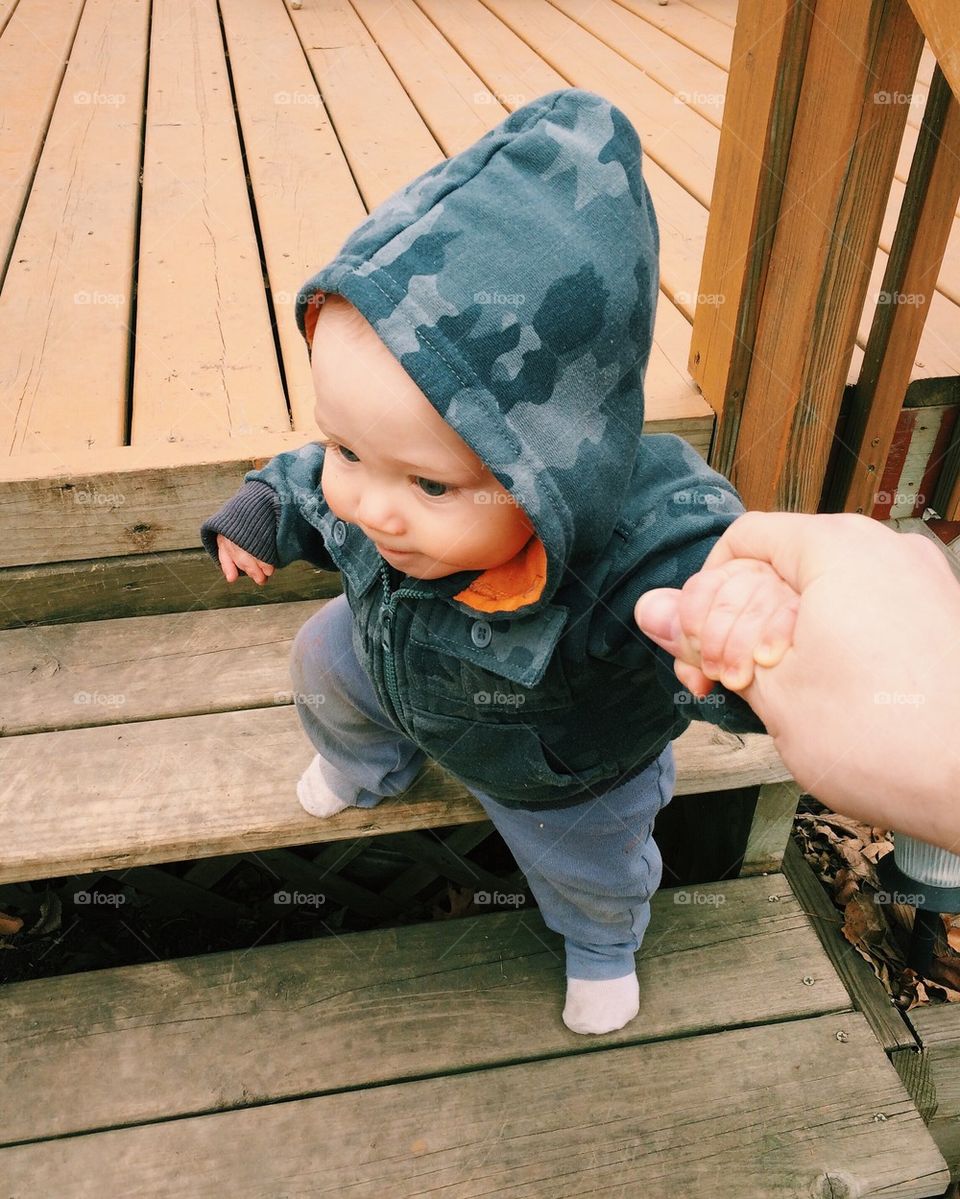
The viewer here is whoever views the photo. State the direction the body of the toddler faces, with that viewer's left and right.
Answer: facing the viewer and to the left of the viewer

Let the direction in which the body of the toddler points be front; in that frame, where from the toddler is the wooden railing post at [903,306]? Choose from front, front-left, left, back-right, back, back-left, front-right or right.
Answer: back

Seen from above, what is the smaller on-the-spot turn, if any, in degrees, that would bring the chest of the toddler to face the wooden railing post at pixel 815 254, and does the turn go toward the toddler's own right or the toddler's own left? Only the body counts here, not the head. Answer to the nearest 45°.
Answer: approximately 180°

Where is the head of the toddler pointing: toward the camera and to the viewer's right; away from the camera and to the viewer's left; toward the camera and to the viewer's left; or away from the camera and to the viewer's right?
toward the camera and to the viewer's left
